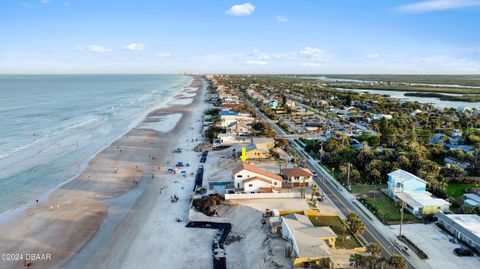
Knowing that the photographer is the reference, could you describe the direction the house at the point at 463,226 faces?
facing the viewer and to the left of the viewer

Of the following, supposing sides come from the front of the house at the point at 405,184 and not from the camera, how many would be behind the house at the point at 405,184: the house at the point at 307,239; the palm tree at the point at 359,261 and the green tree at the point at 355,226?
0

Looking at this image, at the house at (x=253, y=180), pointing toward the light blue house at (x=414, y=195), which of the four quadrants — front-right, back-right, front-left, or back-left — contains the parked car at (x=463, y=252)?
front-right

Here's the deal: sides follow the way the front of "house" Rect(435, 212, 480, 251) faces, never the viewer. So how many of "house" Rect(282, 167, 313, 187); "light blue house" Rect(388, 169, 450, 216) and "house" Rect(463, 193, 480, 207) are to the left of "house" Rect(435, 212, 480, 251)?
0

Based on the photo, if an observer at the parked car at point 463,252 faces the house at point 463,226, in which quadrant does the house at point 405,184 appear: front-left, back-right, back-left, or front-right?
front-left

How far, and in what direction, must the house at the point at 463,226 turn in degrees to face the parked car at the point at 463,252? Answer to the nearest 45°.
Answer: approximately 45° to its left

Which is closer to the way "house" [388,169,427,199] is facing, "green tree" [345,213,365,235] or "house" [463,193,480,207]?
the green tree

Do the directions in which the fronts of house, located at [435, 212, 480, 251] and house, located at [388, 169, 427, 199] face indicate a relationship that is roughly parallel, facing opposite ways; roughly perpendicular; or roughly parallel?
roughly parallel

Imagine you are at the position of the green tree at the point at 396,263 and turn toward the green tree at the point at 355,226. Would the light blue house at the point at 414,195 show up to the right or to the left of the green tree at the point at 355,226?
right

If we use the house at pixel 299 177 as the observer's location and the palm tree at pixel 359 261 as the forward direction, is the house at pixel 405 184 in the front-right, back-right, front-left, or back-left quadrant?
front-left

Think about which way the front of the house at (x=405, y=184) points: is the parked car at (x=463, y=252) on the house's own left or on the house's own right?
on the house's own left

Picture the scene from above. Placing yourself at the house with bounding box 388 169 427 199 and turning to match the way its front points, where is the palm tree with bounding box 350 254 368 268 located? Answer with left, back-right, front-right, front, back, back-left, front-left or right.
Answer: front-left

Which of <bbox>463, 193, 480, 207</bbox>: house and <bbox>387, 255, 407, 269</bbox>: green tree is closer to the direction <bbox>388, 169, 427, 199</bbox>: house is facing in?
the green tree

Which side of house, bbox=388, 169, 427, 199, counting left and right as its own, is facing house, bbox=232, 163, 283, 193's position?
front

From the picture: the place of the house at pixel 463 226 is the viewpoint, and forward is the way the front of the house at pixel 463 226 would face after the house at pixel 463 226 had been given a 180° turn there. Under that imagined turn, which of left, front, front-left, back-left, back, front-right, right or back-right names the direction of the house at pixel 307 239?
back

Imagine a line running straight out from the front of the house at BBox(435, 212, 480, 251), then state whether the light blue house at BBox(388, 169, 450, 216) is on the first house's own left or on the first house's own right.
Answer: on the first house's own right

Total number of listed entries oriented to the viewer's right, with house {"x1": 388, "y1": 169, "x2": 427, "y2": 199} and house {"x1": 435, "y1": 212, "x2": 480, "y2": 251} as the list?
0

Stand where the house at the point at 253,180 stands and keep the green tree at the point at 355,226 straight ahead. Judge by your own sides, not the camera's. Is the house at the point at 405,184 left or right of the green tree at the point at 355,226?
left
